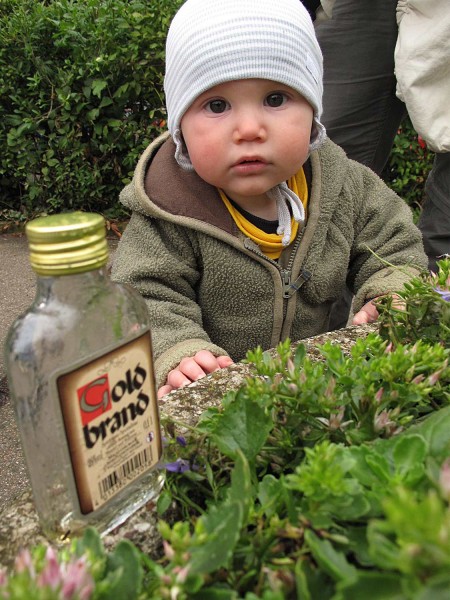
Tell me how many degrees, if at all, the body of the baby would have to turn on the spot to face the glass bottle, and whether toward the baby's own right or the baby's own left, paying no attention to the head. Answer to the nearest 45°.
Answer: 0° — they already face it

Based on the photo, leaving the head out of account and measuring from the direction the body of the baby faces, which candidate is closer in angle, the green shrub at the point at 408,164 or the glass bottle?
the glass bottle

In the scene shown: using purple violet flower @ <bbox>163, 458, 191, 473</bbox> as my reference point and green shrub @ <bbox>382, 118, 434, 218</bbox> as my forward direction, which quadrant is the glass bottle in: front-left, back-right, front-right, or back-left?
back-left

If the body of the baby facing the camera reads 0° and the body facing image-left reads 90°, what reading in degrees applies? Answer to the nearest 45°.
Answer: approximately 0°
